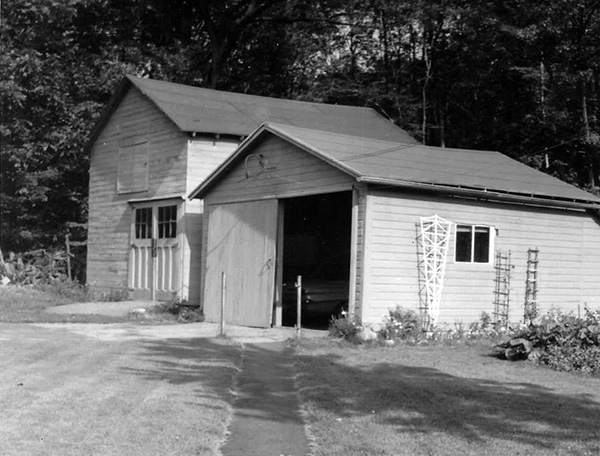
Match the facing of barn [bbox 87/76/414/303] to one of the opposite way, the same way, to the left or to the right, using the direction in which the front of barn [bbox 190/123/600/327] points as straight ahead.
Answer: the same way

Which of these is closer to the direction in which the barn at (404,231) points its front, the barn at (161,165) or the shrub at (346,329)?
the shrub

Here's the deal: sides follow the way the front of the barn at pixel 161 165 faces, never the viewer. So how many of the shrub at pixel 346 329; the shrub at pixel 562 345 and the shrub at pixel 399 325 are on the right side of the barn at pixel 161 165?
0

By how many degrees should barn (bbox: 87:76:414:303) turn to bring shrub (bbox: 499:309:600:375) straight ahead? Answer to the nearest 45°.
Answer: approximately 90° to its left

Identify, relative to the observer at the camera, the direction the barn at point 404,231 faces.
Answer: facing the viewer and to the left of the viewer

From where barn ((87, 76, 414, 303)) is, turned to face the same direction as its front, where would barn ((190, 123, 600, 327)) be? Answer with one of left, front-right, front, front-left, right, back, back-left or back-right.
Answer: left

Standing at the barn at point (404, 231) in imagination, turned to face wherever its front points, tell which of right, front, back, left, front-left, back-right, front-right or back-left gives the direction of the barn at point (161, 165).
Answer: right

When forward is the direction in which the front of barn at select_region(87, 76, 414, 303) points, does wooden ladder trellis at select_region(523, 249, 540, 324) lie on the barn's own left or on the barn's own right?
on the barn's own left

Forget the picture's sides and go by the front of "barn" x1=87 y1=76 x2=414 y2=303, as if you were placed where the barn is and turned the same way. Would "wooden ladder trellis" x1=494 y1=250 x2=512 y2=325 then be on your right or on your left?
on your left

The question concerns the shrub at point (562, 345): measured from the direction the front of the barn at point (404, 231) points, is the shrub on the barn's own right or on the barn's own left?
on the barn's own left

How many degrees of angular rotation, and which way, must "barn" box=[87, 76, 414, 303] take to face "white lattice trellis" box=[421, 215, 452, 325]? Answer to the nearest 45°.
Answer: approximately 90° to its left

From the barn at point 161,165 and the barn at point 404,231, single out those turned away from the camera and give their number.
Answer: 0
